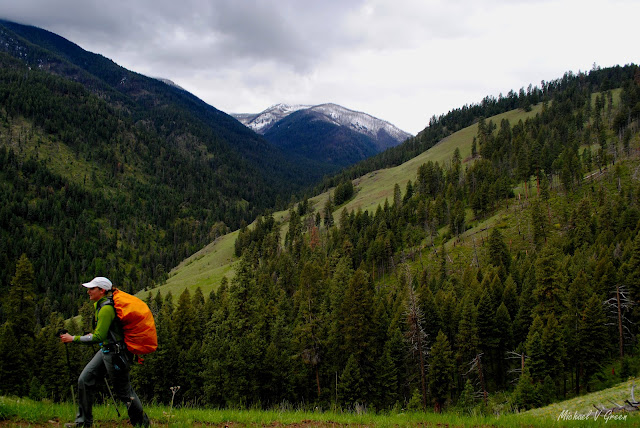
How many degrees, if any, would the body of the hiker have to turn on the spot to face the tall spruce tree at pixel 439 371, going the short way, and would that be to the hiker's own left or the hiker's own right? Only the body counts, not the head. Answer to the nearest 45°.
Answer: approximately 135° to the hiker's own right

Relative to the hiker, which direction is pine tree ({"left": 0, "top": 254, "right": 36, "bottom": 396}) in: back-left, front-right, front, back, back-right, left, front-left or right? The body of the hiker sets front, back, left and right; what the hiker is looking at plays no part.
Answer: right

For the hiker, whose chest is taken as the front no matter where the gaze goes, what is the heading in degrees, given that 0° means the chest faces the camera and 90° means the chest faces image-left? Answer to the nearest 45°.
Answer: approximately 90°

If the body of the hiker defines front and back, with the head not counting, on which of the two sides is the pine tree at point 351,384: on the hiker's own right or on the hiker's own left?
on the hiker's own right
